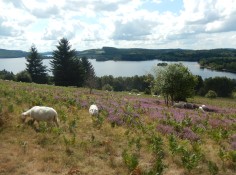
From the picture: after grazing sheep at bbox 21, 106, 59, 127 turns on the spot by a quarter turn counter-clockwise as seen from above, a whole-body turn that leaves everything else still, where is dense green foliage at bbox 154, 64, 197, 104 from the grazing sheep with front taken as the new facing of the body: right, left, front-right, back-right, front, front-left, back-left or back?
back-left

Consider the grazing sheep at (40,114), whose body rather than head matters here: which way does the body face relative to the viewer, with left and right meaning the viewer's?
facing to the left of the viewer

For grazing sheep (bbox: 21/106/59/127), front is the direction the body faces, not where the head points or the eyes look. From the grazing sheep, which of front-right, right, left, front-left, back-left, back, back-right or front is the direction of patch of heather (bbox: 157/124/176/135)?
back

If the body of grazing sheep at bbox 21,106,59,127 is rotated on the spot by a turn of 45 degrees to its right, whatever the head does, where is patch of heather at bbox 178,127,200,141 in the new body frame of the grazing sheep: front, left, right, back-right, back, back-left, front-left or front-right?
back-right
